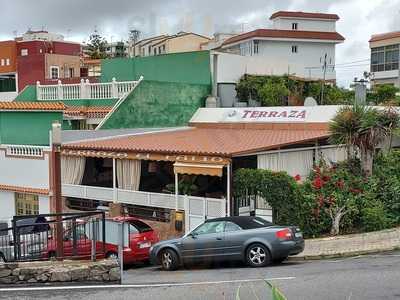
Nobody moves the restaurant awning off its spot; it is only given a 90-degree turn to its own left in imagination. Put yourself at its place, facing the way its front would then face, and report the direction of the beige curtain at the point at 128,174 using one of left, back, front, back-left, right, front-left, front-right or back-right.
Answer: back-left

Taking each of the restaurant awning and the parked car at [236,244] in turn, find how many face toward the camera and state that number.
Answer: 1

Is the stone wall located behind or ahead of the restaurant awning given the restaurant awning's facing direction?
ahead

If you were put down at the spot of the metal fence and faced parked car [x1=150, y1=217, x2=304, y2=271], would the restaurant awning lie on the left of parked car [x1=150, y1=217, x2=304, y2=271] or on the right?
left

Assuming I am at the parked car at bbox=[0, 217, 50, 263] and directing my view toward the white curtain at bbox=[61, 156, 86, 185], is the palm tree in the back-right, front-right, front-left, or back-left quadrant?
front-right

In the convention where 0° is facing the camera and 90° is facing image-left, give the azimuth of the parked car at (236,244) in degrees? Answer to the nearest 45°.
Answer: approximately 135°

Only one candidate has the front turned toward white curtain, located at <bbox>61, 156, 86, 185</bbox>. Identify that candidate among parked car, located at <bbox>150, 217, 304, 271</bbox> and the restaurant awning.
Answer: the parked car

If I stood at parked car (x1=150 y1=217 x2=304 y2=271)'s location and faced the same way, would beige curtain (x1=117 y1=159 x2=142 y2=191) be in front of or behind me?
in front

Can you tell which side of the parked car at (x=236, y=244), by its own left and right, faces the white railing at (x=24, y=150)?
front

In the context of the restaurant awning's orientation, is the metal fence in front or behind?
in front

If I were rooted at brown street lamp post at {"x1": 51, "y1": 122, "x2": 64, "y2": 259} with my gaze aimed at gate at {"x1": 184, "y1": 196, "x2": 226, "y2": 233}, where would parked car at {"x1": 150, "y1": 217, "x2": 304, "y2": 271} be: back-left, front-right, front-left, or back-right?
front-right

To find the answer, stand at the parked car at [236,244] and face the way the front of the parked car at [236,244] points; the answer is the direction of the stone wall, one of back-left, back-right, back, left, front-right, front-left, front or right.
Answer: left

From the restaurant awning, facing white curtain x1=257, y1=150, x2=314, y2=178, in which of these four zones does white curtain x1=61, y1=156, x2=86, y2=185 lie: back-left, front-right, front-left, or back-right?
back-left

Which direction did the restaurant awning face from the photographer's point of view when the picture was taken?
facing the viewer

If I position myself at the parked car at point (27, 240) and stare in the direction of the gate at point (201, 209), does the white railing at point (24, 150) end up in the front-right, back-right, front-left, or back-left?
front-left
